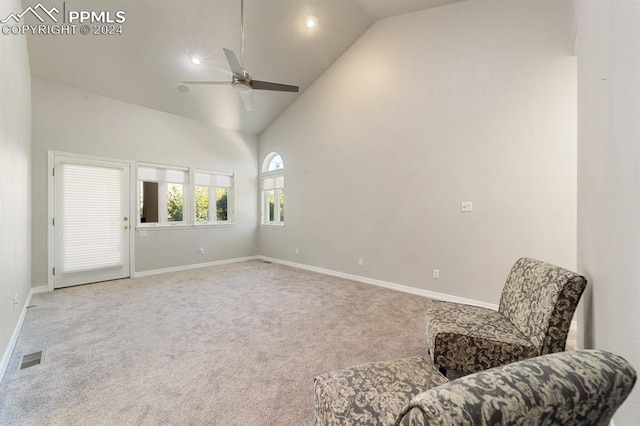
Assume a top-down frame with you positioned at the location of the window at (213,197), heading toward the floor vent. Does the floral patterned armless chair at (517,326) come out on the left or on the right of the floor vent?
left

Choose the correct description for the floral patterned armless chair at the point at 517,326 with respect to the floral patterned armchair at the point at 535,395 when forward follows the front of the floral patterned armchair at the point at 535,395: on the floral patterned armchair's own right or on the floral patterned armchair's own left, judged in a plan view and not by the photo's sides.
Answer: on the floral patterned armchair's own right

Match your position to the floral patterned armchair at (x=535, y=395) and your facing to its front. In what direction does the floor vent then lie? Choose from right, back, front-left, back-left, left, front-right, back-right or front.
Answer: front-left

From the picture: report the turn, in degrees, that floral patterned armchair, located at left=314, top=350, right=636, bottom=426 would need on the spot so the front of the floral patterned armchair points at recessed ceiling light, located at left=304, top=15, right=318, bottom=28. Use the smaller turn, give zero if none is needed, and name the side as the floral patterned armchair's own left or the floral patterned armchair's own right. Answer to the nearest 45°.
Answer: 0° — it already faces it

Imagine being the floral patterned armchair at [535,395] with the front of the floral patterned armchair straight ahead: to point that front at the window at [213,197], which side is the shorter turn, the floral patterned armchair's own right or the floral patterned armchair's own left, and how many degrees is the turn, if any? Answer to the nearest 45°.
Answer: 0° — it already faces it

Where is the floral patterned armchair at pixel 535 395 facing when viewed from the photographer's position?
facing away from the viewer and to the left of the viewer
